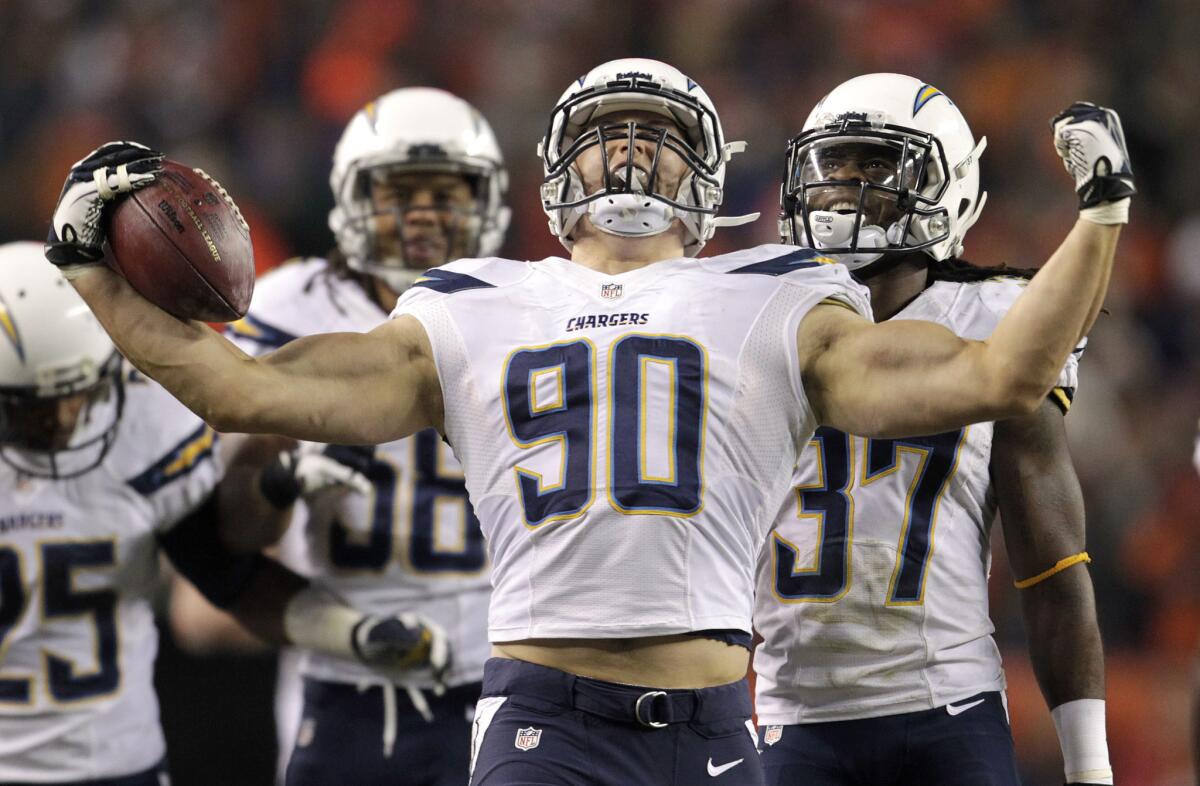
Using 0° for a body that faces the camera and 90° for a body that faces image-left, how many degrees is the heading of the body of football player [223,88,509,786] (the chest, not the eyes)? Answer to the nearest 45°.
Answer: approximately 0°

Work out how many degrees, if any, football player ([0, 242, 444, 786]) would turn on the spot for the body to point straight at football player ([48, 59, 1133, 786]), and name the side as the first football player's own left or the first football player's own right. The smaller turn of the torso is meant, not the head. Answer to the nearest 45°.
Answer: approximately 45° to the first football player's own left

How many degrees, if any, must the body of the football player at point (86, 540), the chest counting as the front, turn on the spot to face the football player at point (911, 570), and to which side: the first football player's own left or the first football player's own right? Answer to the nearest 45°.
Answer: approximately 45° to the first football player's own left

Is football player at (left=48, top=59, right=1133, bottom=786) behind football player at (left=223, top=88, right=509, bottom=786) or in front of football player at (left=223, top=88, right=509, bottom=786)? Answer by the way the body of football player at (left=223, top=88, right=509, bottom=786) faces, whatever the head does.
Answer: in front

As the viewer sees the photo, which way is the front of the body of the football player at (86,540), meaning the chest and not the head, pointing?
toward the camera

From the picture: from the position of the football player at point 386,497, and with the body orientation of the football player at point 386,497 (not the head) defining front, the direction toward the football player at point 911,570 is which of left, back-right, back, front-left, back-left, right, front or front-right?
front-left

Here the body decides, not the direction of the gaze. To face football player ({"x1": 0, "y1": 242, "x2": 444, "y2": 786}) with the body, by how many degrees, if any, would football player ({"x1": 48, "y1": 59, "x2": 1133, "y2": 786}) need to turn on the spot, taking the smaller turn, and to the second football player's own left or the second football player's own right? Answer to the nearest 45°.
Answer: approximately 135° to the second football player's own right

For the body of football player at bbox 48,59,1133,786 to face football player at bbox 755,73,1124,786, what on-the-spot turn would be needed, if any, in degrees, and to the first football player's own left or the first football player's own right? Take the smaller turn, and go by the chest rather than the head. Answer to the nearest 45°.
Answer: approximately 135° to the first football player's own left

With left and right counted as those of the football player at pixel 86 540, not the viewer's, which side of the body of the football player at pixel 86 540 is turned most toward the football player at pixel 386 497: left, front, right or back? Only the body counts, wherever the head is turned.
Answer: left

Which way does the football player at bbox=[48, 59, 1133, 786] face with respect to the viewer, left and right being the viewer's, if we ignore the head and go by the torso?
facing the viewer
